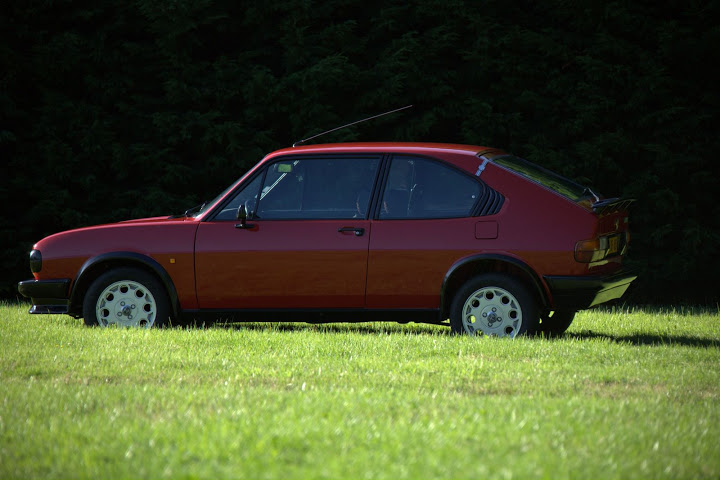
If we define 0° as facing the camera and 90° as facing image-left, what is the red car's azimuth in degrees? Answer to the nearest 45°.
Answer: approximately 90°
